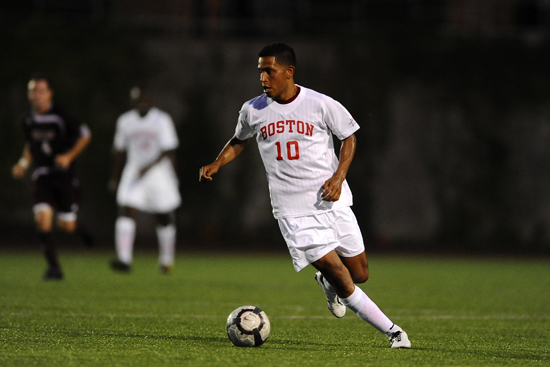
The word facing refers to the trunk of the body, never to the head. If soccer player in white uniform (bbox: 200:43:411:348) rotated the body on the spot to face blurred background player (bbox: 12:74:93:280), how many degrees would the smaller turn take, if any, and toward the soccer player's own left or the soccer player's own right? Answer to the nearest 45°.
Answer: approximately 90° to the soccer player's own right

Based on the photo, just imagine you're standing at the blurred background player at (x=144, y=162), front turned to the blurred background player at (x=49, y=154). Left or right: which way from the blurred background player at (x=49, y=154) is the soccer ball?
left

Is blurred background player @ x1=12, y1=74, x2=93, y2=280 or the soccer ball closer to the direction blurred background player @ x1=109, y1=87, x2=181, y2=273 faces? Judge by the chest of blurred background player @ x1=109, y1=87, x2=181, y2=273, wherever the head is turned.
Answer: the soccer ball

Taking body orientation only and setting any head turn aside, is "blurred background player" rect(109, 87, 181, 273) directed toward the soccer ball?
yes
